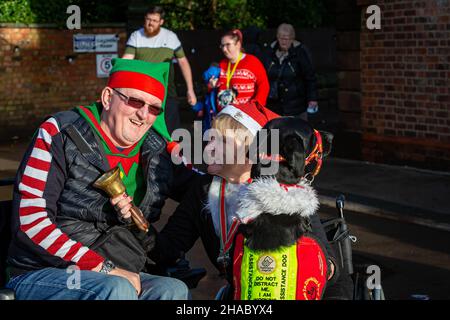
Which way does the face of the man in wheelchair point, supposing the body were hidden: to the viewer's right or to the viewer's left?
to the viewer's right

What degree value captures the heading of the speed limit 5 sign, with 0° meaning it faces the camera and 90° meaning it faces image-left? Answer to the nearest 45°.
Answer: approximately 0°

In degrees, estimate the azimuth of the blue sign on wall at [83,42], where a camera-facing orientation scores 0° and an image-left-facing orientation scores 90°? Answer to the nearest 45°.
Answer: approximately 0°

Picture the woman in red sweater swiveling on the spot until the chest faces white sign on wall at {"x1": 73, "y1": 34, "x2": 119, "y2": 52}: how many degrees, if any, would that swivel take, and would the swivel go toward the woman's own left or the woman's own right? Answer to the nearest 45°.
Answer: approximately 135° to the woman's own right

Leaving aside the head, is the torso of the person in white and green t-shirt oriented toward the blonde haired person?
yes

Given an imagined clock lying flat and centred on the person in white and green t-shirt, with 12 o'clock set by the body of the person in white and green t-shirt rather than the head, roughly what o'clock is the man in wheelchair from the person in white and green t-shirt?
The man in wheelchair is roughly at 12 o'clock from the person in white and green t-shirt.
